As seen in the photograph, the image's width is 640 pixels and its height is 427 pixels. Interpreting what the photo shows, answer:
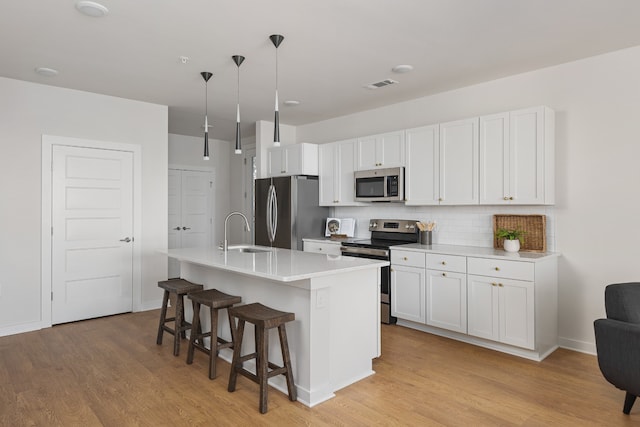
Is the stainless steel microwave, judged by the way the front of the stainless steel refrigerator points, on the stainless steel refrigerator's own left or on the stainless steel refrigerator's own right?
on the stainless steel refrigerator's own left

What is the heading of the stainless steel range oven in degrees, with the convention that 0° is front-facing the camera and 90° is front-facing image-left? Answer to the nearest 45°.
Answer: approximately 45°

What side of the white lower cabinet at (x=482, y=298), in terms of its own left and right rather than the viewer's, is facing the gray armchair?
left

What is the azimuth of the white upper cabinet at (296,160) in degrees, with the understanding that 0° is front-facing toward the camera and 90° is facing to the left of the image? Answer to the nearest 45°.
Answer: approximately 45°

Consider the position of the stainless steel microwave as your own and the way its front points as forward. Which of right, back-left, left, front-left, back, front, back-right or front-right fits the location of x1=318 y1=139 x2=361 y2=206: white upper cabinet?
right

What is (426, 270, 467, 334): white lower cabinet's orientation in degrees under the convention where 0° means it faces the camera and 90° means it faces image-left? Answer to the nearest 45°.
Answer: approximately 45°

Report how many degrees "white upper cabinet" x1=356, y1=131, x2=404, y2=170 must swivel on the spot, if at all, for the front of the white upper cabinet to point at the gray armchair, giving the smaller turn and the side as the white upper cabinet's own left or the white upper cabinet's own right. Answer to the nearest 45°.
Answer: approximately 90° to the white upper cabinet's own left
